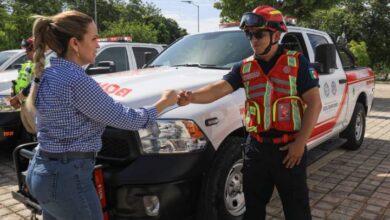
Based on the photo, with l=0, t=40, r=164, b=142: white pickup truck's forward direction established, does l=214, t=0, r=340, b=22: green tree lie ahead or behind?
behind

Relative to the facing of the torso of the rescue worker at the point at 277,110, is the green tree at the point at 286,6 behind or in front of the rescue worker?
behind

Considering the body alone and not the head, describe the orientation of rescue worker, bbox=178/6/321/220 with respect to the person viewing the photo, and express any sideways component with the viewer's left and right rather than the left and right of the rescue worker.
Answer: facing the viewer and to the left of the viewer

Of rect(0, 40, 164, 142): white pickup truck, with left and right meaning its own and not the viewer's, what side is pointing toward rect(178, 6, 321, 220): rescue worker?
left

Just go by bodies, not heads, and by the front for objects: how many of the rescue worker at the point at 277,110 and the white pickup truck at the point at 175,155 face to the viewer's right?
0

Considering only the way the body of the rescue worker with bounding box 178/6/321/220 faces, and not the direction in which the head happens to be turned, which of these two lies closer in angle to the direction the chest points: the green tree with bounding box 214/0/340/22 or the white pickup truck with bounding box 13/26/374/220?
the white pickup truck

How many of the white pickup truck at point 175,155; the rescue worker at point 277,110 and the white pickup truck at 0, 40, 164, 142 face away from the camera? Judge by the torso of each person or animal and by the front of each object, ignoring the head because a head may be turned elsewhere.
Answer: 0

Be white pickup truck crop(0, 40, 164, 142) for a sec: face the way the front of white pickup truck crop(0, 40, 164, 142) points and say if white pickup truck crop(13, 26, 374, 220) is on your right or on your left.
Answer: on your left

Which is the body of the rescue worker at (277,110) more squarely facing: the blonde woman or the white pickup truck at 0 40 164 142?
the blonde woman

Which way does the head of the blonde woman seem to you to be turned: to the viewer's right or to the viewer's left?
to the viewer's right

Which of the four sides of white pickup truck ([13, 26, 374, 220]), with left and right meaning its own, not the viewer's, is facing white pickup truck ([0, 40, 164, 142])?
right
